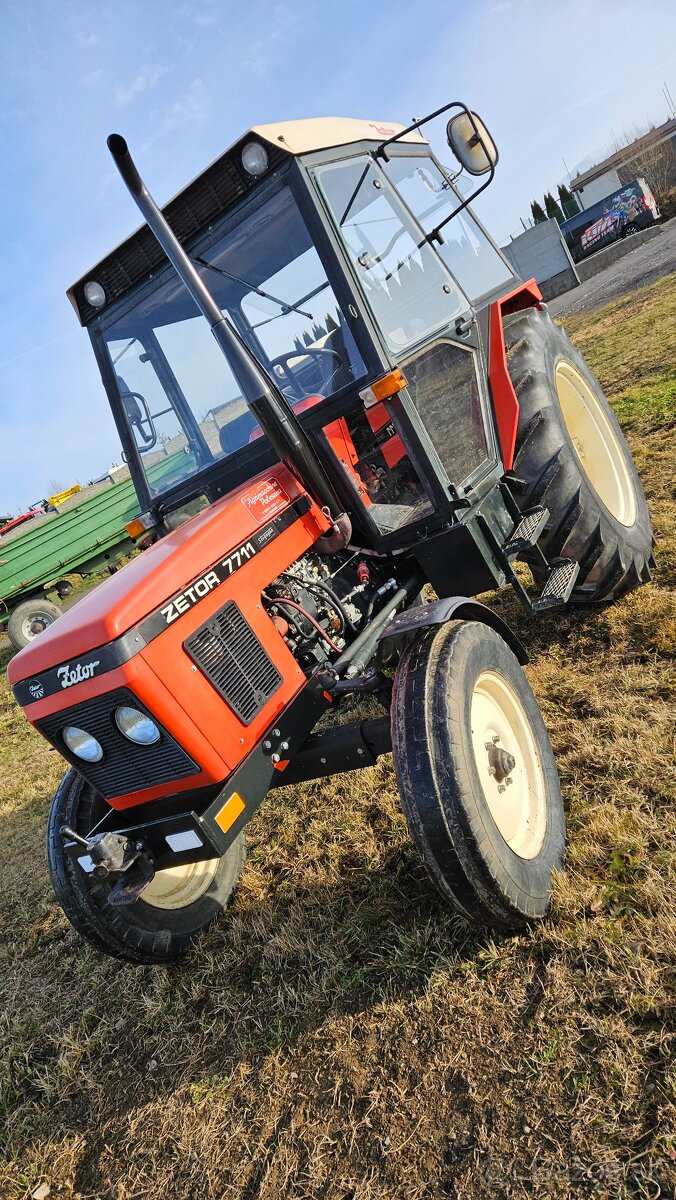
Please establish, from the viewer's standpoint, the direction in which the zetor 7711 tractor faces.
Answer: facing the viewer and to the left of the viewer

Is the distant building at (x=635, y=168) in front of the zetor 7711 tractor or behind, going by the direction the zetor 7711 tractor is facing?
behind

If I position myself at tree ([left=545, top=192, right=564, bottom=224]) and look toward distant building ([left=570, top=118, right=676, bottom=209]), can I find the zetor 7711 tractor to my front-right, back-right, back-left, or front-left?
back-right

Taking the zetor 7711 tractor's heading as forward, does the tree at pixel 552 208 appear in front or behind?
behind

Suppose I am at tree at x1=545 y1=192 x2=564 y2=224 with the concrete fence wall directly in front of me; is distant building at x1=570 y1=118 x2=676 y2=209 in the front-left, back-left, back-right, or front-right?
back-left

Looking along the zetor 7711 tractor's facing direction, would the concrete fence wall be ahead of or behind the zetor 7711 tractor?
behind

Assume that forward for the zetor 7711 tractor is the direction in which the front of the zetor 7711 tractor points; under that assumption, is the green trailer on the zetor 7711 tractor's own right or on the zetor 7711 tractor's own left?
on the zetor 7711 tractor's own right

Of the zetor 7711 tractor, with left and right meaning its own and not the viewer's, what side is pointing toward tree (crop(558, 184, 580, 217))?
back
